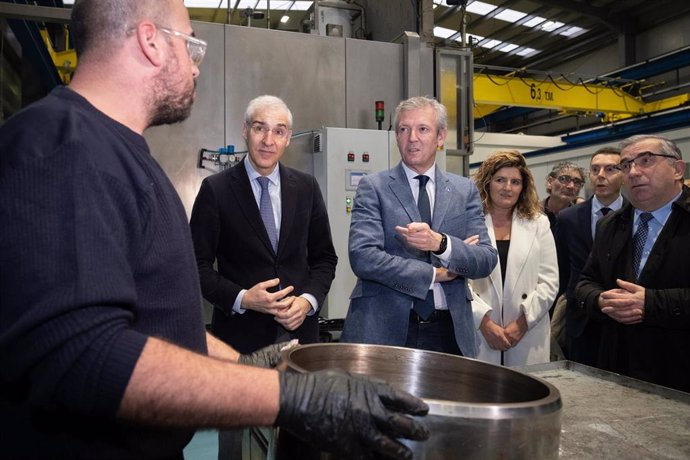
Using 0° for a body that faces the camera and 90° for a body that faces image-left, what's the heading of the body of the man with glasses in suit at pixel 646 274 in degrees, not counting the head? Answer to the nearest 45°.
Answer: approximately 45°

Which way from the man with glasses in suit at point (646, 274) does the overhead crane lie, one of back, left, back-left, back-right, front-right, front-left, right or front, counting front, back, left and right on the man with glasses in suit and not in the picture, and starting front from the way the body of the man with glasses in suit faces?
back-right

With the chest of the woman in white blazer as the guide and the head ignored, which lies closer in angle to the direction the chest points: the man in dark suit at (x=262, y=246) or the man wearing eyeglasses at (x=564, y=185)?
the man in dark suit

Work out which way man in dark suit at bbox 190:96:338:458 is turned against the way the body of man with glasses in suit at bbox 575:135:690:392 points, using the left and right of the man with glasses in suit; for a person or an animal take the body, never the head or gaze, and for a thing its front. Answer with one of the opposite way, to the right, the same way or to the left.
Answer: to the left

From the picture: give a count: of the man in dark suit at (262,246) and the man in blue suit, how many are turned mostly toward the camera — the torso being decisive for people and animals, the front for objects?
2

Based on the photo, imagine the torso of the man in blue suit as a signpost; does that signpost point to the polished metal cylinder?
yes

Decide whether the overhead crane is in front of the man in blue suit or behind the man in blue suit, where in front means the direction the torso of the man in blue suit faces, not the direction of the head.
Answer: behind

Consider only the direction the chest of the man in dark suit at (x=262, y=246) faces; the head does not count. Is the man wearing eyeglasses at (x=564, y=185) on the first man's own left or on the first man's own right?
on the first man's own left

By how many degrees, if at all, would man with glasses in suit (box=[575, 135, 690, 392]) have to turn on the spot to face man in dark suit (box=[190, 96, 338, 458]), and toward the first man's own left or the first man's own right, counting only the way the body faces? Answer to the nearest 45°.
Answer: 0° — they already face them
